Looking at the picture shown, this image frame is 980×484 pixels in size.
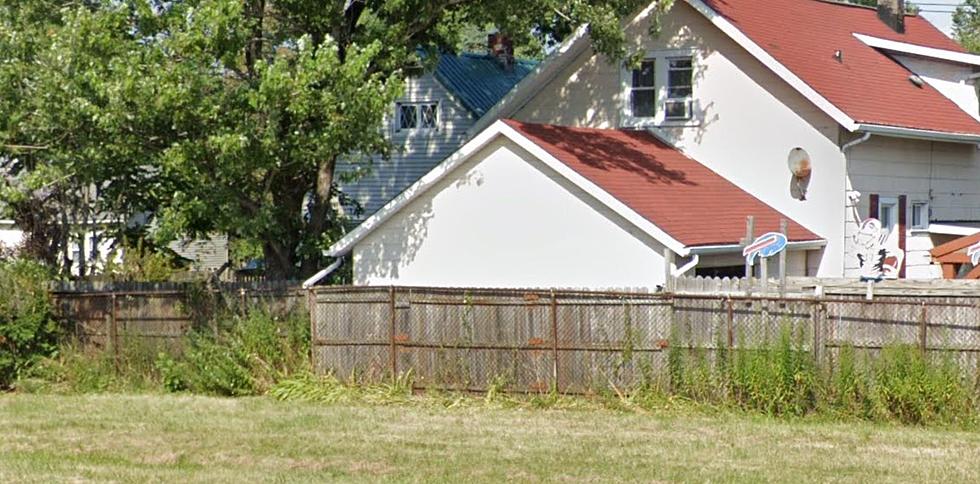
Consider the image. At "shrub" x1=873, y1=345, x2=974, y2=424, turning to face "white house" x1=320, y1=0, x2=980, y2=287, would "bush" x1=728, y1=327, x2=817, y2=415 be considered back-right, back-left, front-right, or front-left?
front-left

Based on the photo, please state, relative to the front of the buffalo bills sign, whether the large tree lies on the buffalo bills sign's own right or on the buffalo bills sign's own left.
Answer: on the buffalo bills sign's own right

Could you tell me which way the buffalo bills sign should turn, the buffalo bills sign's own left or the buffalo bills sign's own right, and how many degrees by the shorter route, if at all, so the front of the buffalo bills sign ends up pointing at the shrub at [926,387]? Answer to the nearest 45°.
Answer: approximately 45° to the buffalo bills sign's own left

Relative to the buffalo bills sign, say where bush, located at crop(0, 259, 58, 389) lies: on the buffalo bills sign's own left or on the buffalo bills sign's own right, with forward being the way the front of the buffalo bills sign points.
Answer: on the buffalo bills sign's own right

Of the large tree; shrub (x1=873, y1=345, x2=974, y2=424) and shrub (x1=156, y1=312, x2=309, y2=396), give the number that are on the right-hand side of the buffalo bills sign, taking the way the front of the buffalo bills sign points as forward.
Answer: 2

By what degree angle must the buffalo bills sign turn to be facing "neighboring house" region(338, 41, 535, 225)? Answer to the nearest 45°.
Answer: approximately 135° to its right

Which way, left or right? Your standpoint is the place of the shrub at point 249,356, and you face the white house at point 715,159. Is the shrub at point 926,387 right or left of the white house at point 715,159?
right

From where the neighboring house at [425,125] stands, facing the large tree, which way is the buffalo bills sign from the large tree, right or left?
left

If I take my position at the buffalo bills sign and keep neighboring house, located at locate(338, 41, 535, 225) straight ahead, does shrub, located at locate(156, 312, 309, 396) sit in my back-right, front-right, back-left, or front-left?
front-left

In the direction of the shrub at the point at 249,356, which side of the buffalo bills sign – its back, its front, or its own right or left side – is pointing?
right

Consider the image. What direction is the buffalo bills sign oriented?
toward the camera
